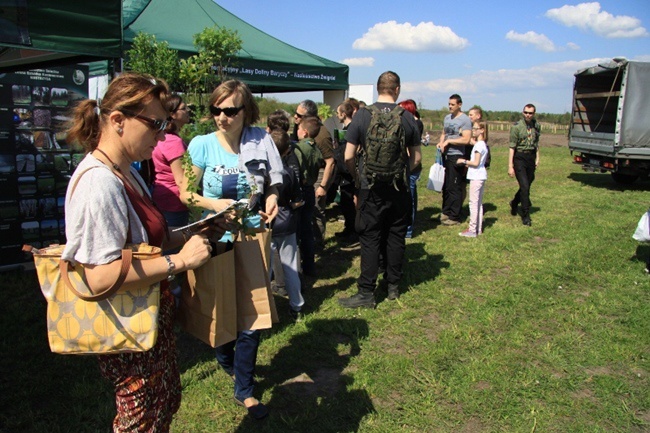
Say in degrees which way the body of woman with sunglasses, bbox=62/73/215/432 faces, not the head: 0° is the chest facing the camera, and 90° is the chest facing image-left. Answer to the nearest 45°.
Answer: approximately 270°

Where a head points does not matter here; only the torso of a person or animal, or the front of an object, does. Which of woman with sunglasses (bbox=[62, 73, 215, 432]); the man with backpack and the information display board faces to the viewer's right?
the woman with sunglasses

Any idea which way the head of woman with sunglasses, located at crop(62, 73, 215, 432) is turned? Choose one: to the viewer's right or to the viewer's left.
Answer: to the viewer's right

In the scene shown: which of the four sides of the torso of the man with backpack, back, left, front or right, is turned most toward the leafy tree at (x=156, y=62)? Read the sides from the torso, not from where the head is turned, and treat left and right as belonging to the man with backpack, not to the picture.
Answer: left

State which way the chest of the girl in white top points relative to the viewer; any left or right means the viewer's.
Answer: facing to the left of the viewer

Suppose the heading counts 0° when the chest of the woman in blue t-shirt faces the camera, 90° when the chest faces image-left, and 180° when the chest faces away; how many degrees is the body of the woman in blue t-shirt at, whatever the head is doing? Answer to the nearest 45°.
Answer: approximately 0°

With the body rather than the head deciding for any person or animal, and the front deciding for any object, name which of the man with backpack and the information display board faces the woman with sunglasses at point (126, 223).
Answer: the information display board

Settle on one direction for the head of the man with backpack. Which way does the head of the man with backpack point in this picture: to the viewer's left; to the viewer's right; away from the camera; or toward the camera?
away from the camera

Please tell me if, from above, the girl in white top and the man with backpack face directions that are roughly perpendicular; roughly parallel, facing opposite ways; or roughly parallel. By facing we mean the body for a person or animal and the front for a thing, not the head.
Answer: roughly perpendicular

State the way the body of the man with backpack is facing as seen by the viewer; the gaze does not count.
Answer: away from the camera

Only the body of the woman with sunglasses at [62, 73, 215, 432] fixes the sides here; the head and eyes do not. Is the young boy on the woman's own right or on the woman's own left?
on the woman's own left
